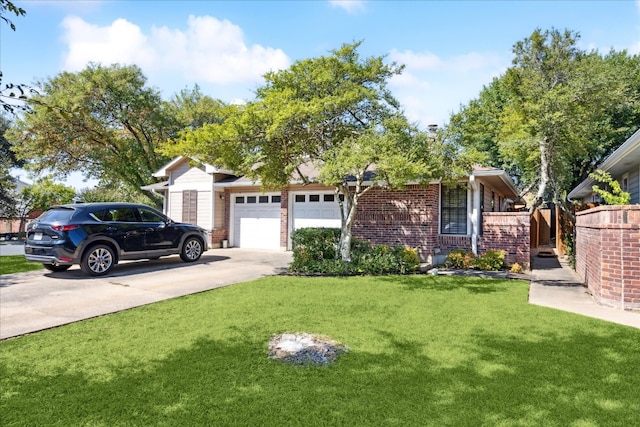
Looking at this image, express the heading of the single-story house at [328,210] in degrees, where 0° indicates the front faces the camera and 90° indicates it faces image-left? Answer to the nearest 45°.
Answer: approximately 0°

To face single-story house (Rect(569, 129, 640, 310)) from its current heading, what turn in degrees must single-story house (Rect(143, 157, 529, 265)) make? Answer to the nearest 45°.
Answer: approximately 45° to its left

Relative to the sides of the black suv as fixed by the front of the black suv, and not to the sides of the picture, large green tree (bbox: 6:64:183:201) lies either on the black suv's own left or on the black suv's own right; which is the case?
on the black suv's own left

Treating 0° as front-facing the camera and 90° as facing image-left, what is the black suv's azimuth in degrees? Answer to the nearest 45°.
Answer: approximately 225°

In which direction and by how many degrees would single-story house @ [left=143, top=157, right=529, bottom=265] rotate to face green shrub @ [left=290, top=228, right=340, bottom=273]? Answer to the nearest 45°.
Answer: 0° — it already faces it

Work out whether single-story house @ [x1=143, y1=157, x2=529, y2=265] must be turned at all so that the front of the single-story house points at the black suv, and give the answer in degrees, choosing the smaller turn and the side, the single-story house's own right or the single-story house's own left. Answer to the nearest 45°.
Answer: approximately 45° to the single-story house's own right

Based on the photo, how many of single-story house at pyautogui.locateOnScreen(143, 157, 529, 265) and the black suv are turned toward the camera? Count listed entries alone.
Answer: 1

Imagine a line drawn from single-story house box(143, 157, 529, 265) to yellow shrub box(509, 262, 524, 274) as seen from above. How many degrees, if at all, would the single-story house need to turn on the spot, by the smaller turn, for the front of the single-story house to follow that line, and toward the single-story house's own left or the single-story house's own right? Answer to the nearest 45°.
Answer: approximately 45° to the single-story house's own left

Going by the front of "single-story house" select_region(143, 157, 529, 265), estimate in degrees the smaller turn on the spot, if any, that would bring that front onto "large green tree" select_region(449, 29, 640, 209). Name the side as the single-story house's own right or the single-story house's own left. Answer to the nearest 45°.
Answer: approximately 90° to the single-story house's own left

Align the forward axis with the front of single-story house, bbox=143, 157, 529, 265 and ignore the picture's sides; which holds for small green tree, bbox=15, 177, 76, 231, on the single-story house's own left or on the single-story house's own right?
on the single-story house's own right
